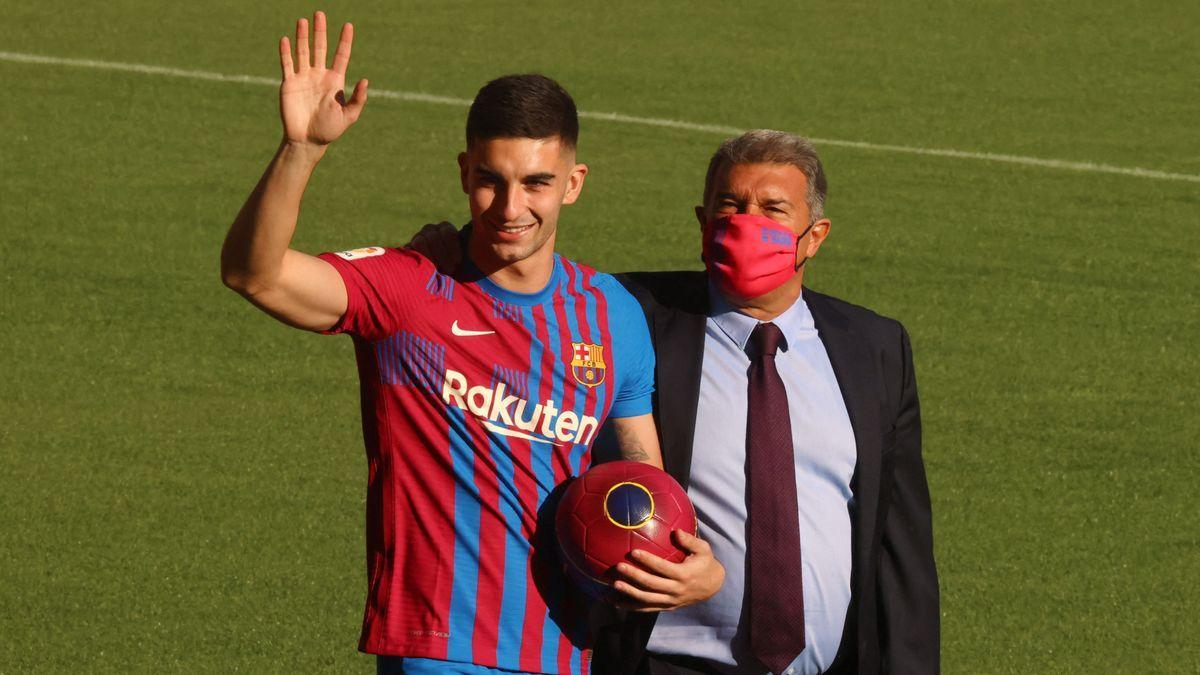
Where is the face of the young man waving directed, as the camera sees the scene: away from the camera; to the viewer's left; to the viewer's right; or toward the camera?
toward the camera

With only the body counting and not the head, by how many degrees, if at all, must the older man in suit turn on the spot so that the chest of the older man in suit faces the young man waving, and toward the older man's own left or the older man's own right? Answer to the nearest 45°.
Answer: approximately 45° to the older man's own right

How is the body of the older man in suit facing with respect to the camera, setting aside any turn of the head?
toward the camera

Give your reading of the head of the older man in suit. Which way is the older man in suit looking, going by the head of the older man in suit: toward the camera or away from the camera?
toward the camera
